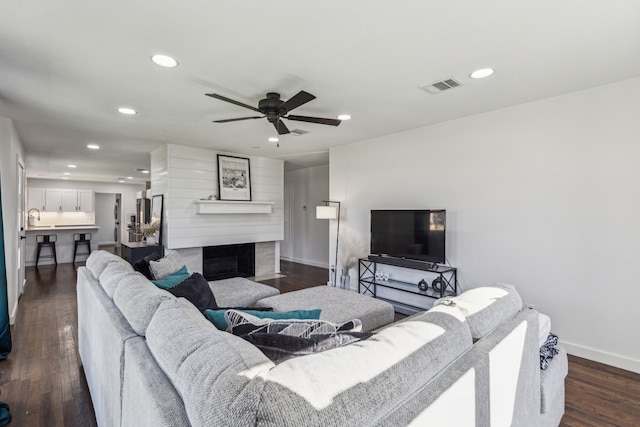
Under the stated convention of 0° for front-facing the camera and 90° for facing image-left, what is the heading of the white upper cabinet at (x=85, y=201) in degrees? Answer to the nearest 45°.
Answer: approximately 0°

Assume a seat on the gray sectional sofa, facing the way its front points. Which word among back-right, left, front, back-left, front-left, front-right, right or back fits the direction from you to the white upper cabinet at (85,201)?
front-left

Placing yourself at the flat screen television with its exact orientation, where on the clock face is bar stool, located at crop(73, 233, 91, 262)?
The bar stool is roughly at 2 o'clock from the flat screen television.

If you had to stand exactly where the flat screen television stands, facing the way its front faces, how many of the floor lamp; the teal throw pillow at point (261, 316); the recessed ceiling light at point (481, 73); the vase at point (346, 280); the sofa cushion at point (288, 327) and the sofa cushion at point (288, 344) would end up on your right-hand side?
2

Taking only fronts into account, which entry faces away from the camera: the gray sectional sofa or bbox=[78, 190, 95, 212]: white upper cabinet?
the gray sectional sofa

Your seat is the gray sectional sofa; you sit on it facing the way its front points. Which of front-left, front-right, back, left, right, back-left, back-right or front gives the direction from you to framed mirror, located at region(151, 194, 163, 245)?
front-left

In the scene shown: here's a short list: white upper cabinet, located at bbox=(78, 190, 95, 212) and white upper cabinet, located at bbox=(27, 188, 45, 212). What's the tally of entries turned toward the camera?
2

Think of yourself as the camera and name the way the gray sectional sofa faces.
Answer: facing away from the viewer

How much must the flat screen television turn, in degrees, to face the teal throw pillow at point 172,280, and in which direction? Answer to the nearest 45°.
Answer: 0° — it already faces it

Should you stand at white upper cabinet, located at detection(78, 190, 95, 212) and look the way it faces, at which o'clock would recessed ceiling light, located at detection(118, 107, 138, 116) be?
The recessed ceiling light is roughly at 12 o'clock from the white upper cabinet.

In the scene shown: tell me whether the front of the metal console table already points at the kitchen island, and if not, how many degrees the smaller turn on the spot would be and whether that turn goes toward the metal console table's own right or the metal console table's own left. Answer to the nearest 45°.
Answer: approximately 45° to the metal console table's own right

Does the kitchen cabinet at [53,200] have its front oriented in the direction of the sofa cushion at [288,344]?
yes

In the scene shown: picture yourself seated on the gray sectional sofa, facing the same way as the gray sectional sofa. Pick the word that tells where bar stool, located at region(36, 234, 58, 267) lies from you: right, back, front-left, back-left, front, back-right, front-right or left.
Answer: front-left

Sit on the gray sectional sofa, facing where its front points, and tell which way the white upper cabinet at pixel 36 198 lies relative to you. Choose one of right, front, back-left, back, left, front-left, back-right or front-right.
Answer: front-left

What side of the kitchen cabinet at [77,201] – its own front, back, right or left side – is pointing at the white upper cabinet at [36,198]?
right

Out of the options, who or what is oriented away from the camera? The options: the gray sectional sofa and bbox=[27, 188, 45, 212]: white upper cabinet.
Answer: the gray sectional sofa

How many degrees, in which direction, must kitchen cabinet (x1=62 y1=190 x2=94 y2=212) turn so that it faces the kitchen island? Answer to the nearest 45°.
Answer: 0° — it already faces it
